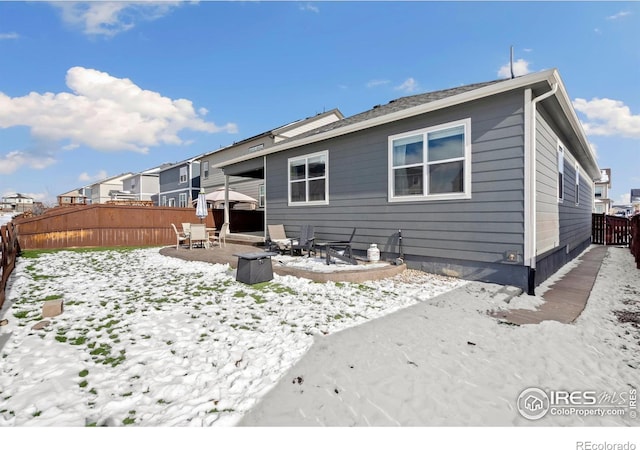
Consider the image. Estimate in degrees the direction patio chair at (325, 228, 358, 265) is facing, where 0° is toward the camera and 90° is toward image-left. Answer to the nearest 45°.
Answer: approximately 90°

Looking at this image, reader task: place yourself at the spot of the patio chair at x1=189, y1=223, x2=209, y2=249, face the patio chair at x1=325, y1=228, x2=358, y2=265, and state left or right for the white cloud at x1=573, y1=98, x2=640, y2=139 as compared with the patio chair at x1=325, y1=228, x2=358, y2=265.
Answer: left

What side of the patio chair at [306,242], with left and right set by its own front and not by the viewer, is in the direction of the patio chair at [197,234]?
right

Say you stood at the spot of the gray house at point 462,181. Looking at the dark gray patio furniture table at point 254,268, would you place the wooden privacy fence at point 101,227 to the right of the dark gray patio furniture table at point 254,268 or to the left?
right

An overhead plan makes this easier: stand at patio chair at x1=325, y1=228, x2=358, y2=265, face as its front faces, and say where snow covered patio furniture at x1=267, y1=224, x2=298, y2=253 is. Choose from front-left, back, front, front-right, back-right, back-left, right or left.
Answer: front-right

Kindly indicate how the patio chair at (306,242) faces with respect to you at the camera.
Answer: facing the viewer and to the left of the viewer

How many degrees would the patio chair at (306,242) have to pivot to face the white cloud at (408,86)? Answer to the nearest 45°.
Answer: approximately 180°
